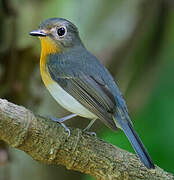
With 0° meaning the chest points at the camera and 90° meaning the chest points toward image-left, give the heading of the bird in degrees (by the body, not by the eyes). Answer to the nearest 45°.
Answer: approximately 90°
